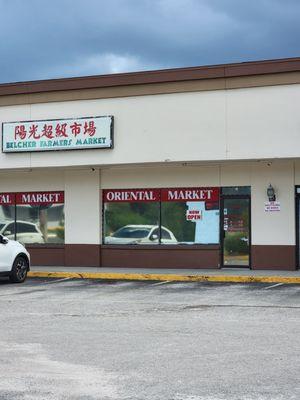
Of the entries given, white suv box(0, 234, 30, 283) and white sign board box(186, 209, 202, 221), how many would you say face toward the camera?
1

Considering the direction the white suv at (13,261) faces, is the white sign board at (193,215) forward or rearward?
forward

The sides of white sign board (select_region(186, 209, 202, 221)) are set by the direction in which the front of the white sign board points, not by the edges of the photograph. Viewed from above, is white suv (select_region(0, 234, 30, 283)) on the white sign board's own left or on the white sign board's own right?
on the white sign board's own right

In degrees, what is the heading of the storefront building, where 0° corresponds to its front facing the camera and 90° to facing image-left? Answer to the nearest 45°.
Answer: approximately 0°

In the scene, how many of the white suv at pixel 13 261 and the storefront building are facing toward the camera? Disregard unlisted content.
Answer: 1

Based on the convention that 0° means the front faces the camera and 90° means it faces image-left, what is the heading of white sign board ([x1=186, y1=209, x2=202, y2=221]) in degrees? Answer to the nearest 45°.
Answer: approximately 0°

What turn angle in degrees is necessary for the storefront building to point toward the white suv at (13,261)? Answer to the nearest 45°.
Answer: approximately 45° to its right

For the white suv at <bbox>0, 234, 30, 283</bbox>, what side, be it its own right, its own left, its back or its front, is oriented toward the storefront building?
front

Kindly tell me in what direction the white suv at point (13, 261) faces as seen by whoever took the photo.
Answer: facing away from the viewer and to the right of the viewer
